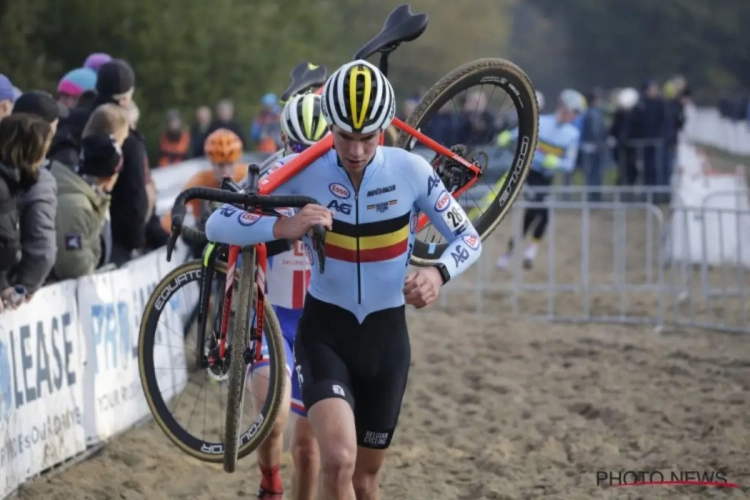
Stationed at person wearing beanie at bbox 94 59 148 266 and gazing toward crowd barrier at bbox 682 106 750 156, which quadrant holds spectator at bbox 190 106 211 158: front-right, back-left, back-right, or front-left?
front-left

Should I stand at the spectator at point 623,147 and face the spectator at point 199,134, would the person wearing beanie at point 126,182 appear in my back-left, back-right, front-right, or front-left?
front-left

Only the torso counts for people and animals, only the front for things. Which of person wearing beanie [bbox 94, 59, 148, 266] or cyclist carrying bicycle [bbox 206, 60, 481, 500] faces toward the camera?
the cyclist carrying bicycle

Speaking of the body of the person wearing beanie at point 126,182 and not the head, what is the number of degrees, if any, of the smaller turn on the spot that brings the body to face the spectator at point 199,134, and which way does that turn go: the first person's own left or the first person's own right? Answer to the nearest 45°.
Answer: approximately 90° to the first person's own left

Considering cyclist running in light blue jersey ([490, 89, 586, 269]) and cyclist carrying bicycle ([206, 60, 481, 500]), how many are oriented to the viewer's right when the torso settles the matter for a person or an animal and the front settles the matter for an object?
0

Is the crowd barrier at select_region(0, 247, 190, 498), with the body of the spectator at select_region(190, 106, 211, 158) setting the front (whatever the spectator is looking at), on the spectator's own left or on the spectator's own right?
on the spectator's own right

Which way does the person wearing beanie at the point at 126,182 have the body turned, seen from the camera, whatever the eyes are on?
to the viewer's right

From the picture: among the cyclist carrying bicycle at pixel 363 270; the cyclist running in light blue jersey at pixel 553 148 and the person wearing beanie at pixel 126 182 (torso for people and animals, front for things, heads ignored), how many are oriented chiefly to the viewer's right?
1

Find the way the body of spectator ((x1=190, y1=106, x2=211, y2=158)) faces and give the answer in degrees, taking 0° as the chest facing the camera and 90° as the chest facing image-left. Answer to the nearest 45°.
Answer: approximately 315°

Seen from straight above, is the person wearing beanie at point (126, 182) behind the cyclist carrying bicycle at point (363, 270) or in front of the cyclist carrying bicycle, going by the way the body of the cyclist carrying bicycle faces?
behind

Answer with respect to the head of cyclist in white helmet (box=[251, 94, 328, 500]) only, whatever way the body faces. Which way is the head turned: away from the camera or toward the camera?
toward the camera

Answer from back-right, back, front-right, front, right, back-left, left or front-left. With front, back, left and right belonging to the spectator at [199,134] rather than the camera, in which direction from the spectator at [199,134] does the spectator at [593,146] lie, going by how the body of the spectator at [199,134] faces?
front-left

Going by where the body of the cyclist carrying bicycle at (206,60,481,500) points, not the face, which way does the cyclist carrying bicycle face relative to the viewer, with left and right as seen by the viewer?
facing the viewer

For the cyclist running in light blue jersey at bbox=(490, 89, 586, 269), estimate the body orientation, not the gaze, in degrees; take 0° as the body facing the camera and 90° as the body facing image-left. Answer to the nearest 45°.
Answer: approximately 45°

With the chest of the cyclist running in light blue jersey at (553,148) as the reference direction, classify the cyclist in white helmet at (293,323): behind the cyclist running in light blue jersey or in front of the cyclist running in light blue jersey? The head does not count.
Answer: in front

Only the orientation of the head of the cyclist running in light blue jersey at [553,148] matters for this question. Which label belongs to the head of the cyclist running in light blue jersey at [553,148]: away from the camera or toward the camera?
toward the camera
